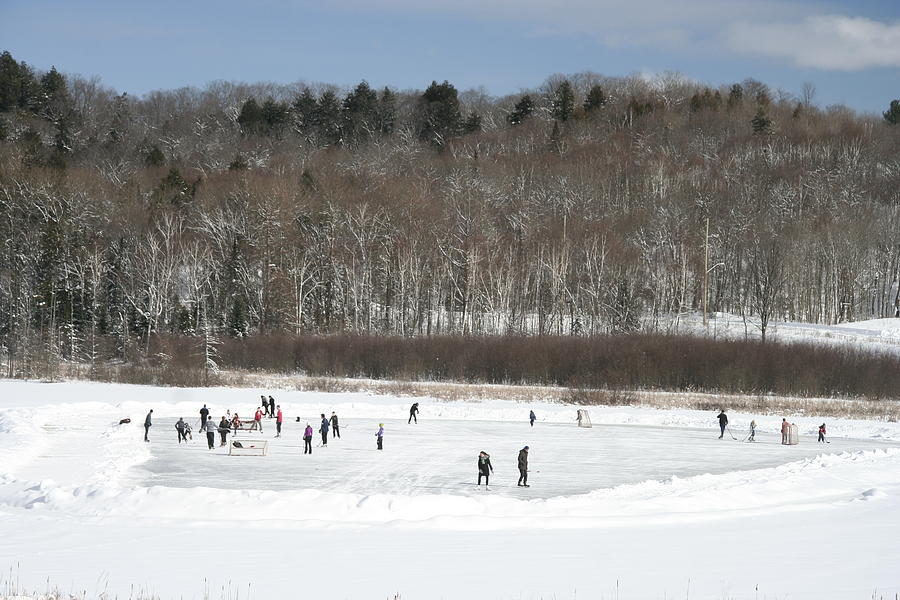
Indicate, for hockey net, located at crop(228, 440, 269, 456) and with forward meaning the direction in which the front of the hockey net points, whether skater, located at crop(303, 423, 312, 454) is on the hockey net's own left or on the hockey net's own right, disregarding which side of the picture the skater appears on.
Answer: on the hockey net's own right

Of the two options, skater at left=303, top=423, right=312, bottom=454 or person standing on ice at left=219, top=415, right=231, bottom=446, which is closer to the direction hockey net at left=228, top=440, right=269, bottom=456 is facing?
the person standing on ice

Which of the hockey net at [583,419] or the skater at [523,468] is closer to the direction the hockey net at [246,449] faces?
the hockey net

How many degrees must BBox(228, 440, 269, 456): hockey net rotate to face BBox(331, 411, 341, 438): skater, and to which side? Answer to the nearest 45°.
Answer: approximately 45° to its right

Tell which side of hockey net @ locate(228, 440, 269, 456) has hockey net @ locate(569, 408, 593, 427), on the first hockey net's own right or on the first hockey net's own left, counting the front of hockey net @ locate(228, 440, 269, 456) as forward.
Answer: on the first hockey net's own right

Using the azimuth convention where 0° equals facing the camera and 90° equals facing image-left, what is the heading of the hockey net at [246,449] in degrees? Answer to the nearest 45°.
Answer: approximately 180°

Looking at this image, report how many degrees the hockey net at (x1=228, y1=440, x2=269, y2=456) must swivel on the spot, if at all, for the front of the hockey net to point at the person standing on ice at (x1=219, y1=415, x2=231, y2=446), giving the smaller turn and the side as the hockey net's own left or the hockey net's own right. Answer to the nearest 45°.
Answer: approximately 45° to the hockey net's own left
